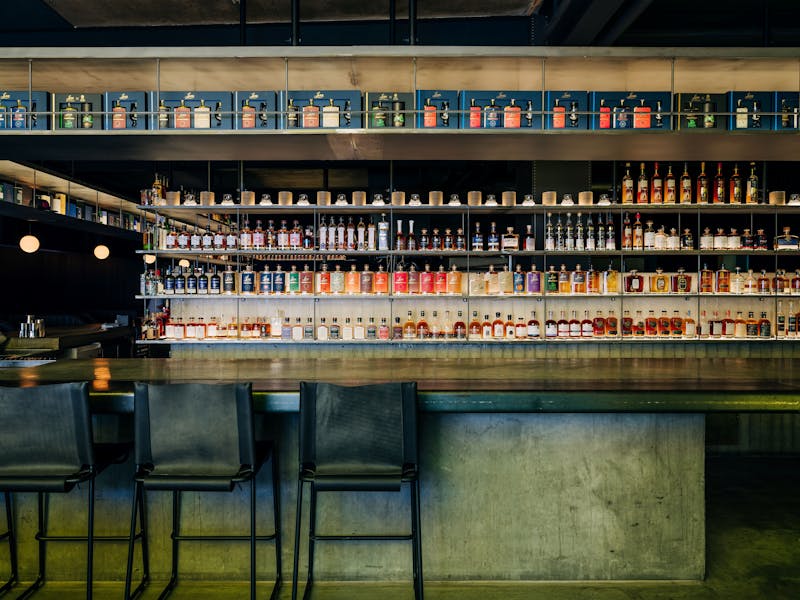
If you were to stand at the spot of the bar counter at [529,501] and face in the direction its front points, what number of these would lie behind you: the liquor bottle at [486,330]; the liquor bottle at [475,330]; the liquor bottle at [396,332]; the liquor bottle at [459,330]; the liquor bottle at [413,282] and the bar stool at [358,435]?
5

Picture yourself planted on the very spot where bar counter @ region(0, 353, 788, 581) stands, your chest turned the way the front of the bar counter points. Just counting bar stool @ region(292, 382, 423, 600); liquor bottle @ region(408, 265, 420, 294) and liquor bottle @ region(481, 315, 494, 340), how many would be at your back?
2

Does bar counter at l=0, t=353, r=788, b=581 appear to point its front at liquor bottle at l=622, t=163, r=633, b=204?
no

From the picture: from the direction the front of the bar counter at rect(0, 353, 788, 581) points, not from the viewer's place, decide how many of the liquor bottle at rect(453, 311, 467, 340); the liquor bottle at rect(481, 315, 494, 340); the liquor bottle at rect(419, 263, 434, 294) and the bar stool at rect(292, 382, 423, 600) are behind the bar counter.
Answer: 3

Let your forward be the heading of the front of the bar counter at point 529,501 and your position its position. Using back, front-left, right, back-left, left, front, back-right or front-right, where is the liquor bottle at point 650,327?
back-left

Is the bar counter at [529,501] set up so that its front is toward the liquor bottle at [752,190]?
no

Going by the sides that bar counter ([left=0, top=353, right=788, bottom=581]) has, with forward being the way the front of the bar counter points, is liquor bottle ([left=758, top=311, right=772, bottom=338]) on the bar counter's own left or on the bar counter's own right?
on the bar counter's own left

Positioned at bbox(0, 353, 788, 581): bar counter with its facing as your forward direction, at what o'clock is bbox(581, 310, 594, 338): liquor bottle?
The liquor bottle is roughly at 7 o'clock from the bar counter.

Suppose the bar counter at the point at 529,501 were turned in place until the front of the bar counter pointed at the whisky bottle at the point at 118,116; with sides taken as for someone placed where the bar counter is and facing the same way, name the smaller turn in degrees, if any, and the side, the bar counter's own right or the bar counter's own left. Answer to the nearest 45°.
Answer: approximately 135° to the bar counter's own right

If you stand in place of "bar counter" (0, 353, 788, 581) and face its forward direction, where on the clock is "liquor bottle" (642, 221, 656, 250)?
The liquor bottle is roughly at 7 o'clock from the bar counter.

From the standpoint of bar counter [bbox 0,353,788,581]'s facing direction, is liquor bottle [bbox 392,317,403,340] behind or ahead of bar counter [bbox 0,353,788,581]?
behind

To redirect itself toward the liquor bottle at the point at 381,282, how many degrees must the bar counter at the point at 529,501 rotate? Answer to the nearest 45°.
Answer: approximately 180°

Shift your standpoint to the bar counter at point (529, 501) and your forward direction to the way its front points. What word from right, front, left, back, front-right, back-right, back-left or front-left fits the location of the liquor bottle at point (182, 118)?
back-right

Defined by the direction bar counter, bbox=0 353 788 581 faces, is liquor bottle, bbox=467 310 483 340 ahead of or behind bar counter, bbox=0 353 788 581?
behind

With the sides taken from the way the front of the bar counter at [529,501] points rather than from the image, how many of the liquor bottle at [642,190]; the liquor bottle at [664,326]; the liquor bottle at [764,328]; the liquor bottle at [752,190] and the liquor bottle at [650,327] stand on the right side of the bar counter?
0

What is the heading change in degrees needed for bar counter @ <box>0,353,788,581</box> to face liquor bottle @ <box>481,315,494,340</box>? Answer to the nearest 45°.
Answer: approximately 180°

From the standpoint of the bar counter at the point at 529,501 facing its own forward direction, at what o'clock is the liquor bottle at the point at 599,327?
The liquor bottle is roughly at 7 o'clock from the bar counter.
